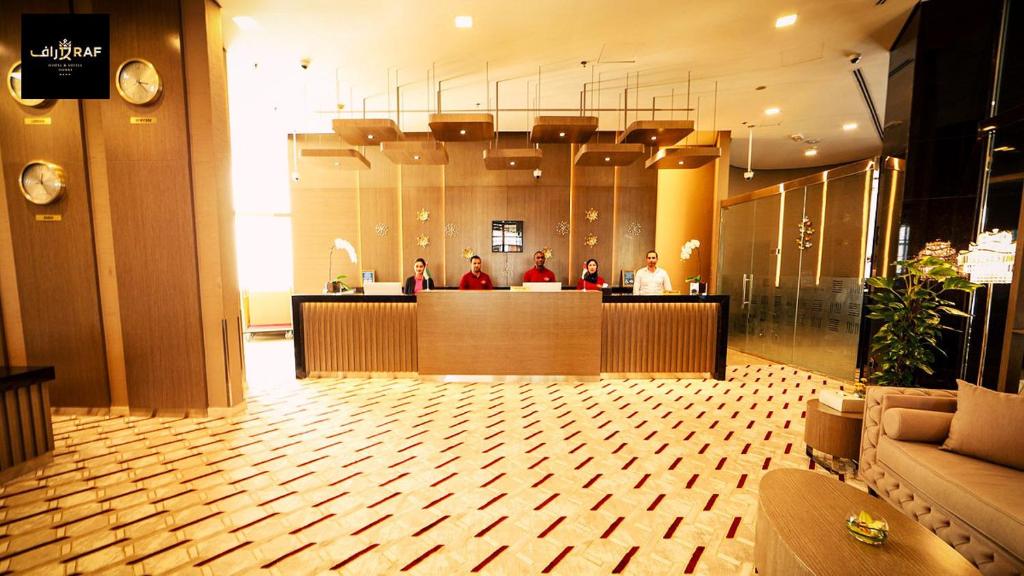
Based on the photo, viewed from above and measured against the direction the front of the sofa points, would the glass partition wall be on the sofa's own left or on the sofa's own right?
on the sofa's own right

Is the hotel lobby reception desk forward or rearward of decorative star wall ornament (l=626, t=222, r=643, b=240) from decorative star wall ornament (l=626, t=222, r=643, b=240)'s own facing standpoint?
forward

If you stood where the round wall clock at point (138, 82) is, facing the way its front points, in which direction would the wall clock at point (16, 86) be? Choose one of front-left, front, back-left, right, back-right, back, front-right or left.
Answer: back-right

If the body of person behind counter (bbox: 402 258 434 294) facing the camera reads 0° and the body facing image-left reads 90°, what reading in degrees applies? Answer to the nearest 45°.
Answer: approximately 0°
